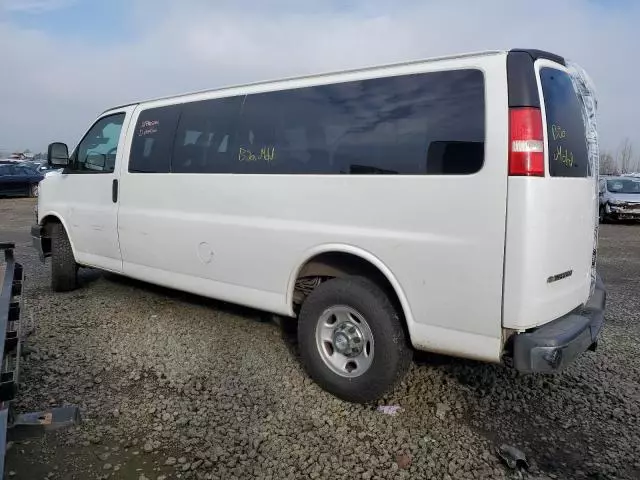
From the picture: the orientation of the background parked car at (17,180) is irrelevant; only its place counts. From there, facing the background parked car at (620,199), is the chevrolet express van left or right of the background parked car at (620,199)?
right

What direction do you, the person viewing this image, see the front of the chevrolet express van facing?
facing away from the viewer and to the left of the viewer

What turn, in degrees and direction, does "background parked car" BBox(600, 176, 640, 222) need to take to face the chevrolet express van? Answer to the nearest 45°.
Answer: approximately 45° to its right

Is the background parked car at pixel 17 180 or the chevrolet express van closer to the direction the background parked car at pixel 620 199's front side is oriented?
the chevrolet express van

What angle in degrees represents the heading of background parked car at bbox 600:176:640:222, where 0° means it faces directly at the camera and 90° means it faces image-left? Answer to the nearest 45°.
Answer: approximately 315°

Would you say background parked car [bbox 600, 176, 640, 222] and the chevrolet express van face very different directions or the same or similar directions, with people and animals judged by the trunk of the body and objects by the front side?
very different directions
